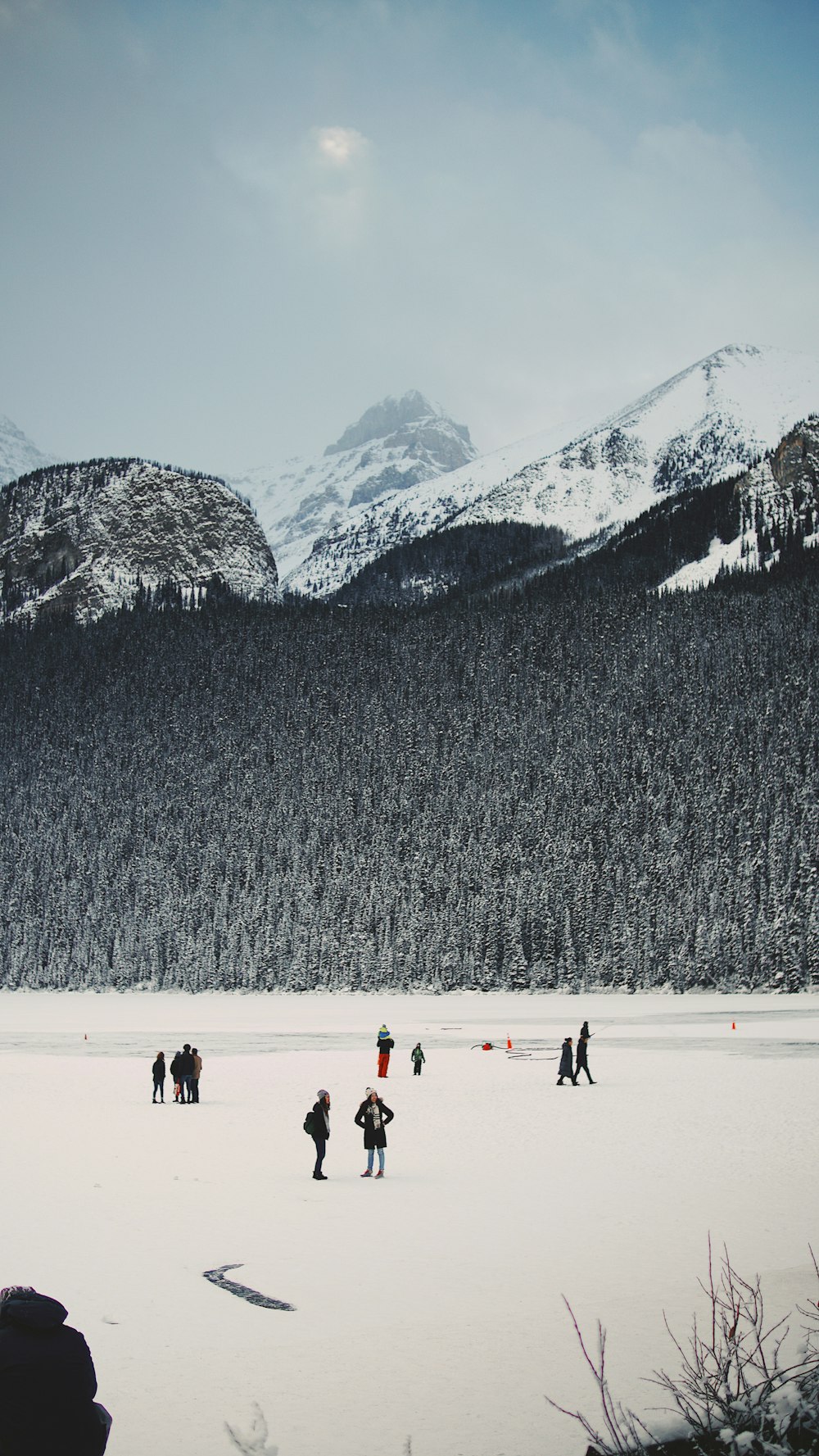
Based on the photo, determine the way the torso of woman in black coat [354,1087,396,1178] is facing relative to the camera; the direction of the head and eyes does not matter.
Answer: toward the camera

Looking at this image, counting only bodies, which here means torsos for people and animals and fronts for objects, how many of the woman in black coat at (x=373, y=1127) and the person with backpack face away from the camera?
0

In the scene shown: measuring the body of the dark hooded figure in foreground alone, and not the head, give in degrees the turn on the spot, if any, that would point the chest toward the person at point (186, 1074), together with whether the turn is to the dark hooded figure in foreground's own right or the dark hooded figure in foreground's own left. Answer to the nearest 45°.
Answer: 0° — they already face them

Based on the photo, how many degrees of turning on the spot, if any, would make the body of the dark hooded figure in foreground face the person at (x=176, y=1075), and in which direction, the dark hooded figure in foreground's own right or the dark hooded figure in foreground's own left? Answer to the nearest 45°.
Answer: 0° — they already face them

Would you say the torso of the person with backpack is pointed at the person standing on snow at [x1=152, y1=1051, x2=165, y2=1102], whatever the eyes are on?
no

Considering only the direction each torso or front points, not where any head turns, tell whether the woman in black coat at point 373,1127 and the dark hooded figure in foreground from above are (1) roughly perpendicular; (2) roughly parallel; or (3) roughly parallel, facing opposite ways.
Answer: roughly parallel, facing opposite ways

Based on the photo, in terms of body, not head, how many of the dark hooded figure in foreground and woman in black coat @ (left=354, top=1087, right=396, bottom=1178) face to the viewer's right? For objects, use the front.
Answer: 0

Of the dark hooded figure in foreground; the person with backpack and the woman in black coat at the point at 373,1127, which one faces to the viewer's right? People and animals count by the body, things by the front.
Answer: the person with backpack

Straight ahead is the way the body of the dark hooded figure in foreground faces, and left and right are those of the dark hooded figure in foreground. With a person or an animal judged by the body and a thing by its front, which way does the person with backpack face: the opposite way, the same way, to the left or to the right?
to the right

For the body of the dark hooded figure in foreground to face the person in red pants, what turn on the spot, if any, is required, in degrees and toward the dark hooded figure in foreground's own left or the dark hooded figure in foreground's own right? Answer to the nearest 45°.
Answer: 0° — they already face them

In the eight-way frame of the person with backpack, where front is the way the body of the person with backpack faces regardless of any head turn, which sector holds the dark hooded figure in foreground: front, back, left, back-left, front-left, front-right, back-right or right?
right

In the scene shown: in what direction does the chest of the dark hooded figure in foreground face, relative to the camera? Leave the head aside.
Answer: away from the camera

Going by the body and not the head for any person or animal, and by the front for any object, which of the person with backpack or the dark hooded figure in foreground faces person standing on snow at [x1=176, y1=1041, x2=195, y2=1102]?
the dark hooded figure in foreground

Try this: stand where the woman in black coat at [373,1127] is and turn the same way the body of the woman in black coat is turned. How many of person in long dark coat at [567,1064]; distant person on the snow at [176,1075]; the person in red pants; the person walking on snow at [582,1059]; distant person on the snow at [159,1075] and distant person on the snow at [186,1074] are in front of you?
0

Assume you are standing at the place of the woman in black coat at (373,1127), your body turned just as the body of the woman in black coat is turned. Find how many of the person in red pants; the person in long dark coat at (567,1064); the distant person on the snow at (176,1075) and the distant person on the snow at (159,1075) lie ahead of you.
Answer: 0

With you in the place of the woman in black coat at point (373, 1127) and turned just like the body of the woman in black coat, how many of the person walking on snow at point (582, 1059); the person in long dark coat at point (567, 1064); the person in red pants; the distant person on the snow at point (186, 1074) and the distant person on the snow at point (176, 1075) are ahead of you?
0

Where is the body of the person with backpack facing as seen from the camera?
to the viewer's right

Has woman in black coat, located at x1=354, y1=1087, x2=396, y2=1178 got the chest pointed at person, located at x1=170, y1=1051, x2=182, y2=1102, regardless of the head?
no

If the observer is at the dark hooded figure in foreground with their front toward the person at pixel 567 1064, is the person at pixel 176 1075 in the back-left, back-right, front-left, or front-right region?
front-left

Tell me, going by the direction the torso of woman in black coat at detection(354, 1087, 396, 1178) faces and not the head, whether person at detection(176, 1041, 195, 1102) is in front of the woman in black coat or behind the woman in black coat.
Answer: behind

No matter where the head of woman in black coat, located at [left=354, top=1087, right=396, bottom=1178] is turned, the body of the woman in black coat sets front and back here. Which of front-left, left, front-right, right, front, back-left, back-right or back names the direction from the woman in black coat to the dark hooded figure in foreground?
front
